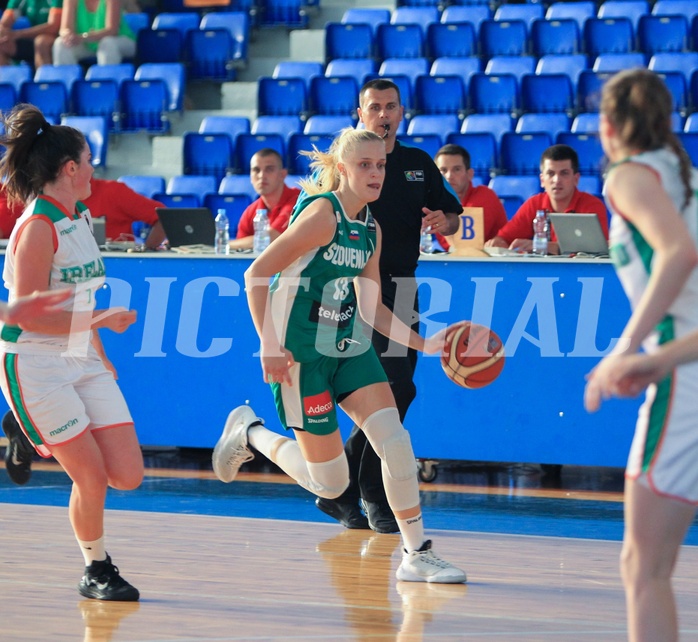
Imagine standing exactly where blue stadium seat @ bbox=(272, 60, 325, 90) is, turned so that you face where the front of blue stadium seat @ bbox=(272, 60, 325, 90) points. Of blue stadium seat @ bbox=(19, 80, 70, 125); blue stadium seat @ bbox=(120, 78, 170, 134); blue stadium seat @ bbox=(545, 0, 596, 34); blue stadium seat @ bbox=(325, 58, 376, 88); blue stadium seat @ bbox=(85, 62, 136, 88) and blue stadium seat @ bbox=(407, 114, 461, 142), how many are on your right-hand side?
3

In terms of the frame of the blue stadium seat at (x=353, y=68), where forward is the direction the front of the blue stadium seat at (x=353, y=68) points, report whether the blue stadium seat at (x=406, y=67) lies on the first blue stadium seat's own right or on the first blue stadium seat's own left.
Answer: on the first blue stadium seat's own left

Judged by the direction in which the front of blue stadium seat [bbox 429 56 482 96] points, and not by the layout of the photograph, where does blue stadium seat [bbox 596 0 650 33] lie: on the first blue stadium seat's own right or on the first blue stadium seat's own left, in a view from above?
on the first blue stadium seat's own left

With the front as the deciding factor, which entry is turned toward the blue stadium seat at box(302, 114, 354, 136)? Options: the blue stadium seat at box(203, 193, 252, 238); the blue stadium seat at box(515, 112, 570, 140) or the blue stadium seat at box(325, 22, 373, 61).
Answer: the blue stadium seat at box(325, 22, 373, 61)

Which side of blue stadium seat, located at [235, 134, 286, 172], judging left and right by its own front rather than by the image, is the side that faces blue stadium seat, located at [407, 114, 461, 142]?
left

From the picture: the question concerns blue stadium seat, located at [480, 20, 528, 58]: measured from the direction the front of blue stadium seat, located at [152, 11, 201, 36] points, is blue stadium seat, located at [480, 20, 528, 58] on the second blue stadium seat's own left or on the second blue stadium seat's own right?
on the second blue stadium seat's own left

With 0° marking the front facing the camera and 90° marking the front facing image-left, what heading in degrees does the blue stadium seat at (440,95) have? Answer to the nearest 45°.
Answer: approximately 0°

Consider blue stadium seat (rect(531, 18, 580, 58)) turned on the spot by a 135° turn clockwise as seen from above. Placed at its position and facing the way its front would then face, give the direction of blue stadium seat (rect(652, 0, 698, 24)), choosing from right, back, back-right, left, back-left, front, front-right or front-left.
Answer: back-right

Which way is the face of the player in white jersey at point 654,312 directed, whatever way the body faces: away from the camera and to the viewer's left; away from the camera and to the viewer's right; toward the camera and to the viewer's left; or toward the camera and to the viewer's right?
away from the camera and to the viewer's left

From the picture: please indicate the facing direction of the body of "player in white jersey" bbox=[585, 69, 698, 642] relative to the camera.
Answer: to the viewer's left

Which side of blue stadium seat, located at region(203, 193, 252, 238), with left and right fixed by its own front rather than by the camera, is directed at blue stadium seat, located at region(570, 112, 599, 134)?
left

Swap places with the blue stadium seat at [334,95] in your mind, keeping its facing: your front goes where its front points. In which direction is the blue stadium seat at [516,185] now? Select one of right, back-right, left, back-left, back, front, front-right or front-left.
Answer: front-left

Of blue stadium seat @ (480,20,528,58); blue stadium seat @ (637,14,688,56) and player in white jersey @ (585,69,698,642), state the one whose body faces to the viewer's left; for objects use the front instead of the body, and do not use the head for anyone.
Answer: the player in white jersey
